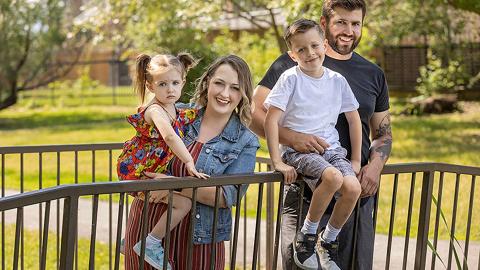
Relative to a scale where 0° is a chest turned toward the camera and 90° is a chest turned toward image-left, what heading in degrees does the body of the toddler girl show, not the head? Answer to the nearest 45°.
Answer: approximately 315°

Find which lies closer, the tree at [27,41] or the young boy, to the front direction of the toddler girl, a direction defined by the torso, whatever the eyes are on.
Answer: the young boy

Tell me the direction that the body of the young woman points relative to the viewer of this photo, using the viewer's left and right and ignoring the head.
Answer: facing the viewer and to the left of the viewer

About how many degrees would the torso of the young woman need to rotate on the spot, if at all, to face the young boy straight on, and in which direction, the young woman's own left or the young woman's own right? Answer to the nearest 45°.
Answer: approximately 135° to the young woman's own left

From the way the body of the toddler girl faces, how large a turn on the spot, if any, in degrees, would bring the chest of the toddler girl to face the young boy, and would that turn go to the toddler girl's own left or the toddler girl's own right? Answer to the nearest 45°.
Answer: approximately 45° to the toddler girl's own left

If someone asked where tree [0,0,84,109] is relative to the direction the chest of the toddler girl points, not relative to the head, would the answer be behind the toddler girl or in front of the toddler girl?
behind

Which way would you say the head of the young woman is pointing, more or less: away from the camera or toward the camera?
toward the camera

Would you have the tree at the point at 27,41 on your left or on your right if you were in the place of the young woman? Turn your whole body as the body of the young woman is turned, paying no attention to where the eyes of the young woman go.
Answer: on your right
